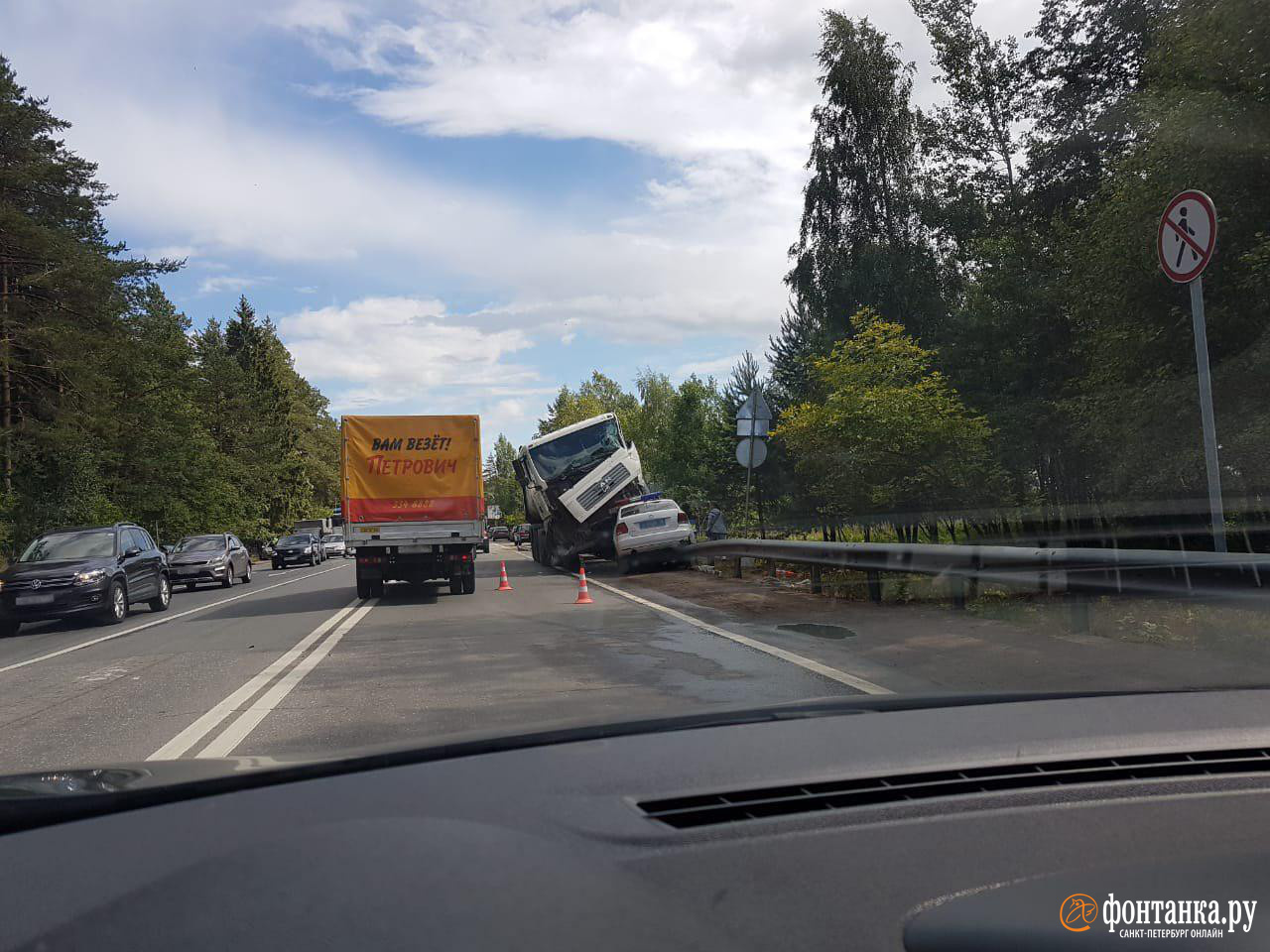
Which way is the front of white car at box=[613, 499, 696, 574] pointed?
away from the camera

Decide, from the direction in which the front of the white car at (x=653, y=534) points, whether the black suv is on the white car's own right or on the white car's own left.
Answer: on the white car's own left

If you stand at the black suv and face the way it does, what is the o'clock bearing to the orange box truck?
The orange box truck is roughly at 8 o'clock from the black suv.

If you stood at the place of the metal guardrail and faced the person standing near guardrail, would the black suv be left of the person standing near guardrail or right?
left

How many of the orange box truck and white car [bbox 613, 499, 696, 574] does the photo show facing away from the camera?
2

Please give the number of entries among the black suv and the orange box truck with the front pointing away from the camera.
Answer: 1

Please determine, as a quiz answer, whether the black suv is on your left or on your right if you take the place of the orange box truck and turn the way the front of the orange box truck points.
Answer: on your left

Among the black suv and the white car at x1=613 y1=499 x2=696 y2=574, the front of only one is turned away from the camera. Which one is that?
the white car

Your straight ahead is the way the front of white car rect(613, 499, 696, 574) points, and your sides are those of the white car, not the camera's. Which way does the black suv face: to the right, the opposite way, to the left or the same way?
the opposite way

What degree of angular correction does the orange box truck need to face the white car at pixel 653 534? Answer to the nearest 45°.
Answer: approximately 45° to its right

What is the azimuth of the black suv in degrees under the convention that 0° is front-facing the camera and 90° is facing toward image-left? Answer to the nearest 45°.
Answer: approximately 45°

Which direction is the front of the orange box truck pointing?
away from the camera
